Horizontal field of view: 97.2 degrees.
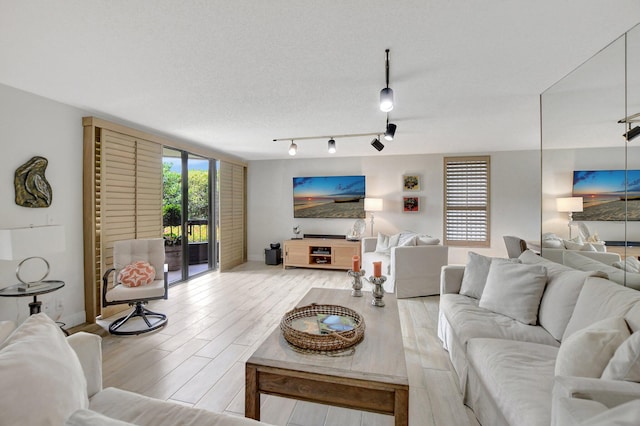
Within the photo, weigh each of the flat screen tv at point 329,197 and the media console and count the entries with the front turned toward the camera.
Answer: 2

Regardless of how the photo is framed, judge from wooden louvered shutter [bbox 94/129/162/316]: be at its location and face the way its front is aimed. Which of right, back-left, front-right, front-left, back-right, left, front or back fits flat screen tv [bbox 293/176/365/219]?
front-left

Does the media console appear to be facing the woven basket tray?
yes

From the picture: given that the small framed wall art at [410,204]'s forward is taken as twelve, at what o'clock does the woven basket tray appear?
The woven basket tray is roughly at 12 o'clock from the small framed wall art.

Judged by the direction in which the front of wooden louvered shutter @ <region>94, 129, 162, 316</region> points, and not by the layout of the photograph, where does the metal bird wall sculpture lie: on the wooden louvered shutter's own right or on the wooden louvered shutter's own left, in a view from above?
on the wooden louvered shutter's own right

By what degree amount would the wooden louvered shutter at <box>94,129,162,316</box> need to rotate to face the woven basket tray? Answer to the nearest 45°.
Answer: approximately 45° to its right

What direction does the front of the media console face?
toward the camera

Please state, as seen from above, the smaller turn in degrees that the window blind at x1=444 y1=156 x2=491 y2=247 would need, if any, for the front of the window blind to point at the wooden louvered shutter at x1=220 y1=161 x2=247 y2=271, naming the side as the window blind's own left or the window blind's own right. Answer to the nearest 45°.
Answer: approximately 45° to the window blind's own right

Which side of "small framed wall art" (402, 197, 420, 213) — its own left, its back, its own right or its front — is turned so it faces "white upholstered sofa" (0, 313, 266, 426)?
front

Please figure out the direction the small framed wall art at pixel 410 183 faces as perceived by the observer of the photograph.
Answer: facing the viewer

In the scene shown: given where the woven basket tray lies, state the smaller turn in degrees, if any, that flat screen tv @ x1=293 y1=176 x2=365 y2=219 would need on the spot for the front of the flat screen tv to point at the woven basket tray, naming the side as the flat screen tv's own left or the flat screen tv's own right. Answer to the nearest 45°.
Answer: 0° — it already faces it

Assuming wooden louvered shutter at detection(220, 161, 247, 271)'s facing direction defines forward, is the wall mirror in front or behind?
in front

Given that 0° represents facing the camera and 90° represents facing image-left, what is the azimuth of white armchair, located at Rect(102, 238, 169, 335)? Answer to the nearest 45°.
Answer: approximately 0°

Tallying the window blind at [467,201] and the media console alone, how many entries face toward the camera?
2

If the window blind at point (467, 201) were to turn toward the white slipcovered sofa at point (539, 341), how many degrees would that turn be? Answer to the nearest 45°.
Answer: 0° — it already faces it

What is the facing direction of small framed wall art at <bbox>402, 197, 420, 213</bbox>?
toward the camera

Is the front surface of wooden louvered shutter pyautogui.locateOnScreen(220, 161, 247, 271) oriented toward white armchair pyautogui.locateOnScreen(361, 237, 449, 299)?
yes

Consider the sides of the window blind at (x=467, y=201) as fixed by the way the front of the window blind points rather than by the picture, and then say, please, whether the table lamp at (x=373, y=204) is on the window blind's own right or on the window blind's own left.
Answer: on the window blind's own right
